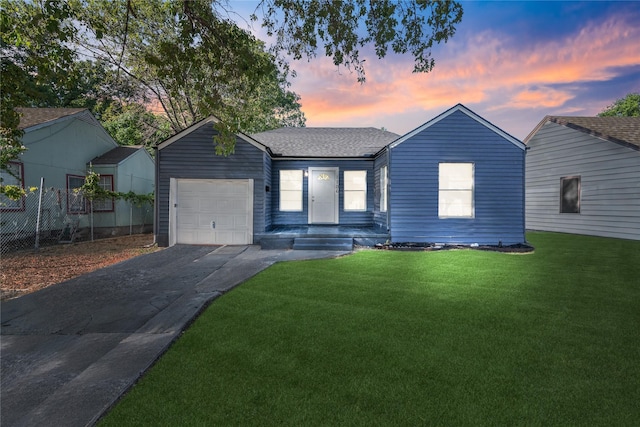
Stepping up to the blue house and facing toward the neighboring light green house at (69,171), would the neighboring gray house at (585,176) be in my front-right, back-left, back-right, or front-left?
back-right

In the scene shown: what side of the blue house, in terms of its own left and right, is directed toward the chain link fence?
right

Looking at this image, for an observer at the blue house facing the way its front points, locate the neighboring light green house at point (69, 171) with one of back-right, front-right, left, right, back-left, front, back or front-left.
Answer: right

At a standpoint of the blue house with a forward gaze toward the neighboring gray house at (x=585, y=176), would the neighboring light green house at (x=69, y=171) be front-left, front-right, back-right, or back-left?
back-left

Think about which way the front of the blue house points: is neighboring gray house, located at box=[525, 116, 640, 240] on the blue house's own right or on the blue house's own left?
on the blue house's own left

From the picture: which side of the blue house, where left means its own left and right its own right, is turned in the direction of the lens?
front
